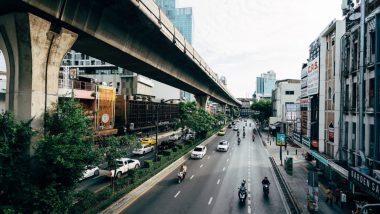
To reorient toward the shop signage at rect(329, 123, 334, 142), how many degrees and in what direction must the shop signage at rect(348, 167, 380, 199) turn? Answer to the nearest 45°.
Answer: approximately 135° to its right

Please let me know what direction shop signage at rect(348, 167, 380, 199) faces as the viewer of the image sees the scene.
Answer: facing the viewer and to the left of the viewer

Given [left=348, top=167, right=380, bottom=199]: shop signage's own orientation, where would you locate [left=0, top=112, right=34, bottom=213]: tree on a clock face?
The tree is roughly at 12 o'clock from the shop signage.

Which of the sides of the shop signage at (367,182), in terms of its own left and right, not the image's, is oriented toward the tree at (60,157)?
front

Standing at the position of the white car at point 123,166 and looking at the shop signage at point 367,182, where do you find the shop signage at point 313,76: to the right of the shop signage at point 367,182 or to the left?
left

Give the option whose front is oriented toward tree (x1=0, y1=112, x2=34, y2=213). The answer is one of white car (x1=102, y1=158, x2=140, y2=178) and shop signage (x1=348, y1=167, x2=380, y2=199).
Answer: the shop signage

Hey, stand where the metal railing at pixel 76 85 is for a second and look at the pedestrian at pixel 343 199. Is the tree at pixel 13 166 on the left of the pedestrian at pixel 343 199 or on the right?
right

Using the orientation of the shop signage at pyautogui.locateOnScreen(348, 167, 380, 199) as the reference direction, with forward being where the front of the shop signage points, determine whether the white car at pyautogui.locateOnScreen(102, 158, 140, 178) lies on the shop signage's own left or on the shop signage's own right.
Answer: on the shop signage's own right

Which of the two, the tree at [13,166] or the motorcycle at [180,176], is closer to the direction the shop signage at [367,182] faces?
the tree
